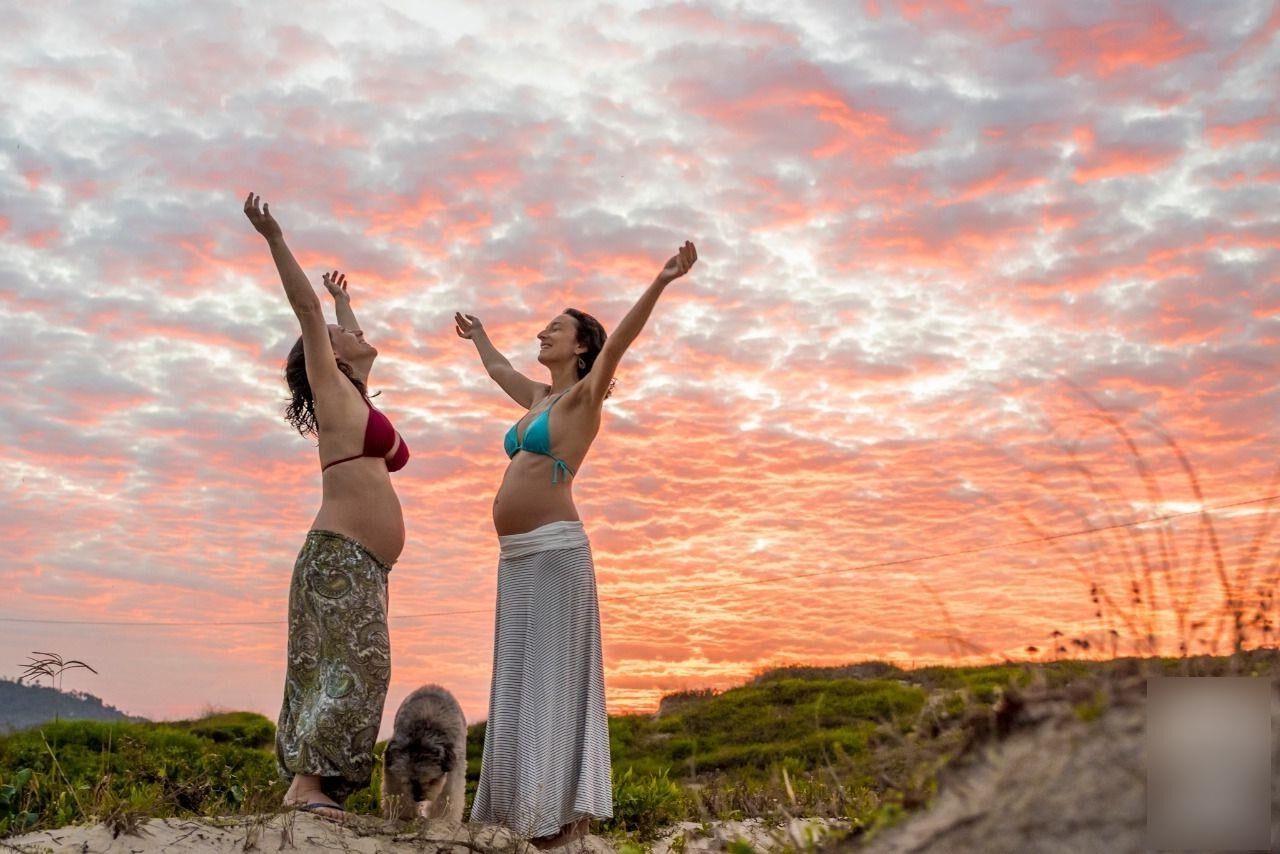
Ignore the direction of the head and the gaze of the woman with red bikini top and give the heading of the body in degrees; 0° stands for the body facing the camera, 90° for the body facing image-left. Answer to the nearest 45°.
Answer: approximately 270°

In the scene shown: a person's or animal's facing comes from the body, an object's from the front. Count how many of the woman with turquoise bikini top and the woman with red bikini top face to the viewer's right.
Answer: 1

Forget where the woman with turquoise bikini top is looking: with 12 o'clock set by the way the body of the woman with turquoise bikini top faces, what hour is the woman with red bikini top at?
The woman with red bikini top is roughly at 1 o'clock from the woman with turquoise bikini top.

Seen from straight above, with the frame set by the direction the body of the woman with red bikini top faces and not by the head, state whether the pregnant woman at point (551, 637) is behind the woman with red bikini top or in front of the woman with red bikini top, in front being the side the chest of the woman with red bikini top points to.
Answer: in front

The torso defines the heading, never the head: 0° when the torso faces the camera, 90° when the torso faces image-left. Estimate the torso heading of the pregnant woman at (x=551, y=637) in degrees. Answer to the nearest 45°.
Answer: approximately 45°

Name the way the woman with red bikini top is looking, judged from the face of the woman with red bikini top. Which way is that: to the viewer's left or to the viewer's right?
to the viewer's right

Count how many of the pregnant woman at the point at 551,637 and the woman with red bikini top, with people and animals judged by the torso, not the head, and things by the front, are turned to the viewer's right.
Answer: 1
